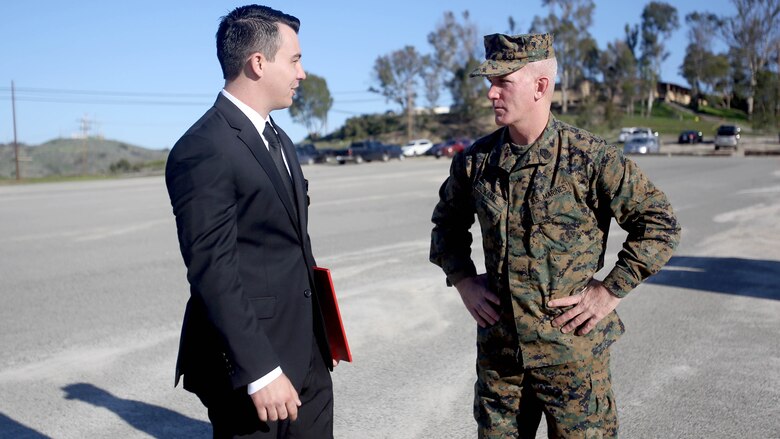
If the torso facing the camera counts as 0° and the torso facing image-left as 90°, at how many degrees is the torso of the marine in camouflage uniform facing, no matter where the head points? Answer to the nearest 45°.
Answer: approximately 45°

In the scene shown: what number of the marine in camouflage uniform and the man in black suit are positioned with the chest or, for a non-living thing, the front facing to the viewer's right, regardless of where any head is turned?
1

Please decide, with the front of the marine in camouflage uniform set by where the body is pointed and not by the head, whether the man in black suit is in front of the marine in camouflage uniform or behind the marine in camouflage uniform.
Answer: in front

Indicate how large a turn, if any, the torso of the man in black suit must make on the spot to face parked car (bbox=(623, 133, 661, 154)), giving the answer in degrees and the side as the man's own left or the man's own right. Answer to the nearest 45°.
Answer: approximately 45° to the man's own left

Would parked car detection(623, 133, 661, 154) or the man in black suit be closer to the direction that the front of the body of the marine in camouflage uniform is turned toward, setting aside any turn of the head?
the man in black suit

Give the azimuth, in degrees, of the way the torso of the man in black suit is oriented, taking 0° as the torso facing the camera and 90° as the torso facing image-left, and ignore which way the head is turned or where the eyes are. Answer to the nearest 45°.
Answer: approximately 270°

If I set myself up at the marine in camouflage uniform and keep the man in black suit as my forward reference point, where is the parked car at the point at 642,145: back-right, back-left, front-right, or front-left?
back-right

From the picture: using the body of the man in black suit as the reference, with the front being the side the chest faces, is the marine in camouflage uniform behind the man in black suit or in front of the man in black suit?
in front

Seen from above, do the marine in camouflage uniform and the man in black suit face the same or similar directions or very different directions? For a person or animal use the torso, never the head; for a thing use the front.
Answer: very different directions

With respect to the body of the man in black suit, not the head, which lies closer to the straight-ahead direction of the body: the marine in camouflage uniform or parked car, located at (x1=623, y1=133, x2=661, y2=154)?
the marine in camouflage uniform

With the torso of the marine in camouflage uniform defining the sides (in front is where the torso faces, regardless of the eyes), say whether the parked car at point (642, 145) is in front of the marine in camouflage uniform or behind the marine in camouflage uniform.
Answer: behind

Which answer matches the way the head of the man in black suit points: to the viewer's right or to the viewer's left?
to the viewer's right
